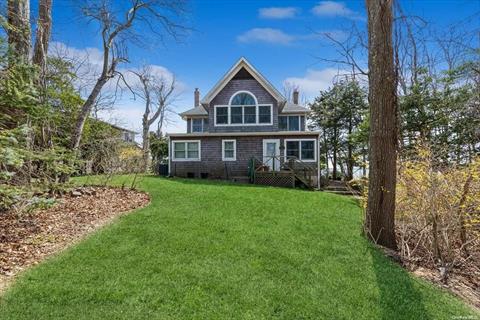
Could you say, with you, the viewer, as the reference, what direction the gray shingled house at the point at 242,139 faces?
facing the viewer

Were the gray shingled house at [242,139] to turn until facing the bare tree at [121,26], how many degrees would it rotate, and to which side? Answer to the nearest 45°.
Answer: approximately 45° to its right

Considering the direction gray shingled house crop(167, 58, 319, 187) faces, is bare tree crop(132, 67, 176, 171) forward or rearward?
rearward

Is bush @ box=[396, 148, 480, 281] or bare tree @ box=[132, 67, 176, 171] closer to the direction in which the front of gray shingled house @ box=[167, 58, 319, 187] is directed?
the bush

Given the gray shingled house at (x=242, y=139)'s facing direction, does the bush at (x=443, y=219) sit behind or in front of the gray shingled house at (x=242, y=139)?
in front
